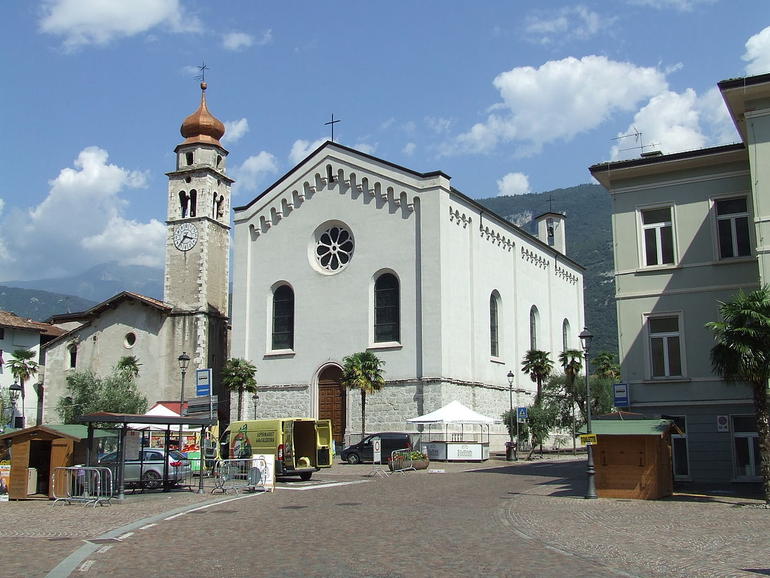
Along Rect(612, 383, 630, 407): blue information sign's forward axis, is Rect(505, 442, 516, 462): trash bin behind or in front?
behind

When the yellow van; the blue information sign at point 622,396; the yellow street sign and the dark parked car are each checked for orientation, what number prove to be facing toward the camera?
2

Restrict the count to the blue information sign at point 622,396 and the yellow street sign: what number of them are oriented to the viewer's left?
0

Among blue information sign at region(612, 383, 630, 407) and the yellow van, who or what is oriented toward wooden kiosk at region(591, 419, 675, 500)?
the blue information sign

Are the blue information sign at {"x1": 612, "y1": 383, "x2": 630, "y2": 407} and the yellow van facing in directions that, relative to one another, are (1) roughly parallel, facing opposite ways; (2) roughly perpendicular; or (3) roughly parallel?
roughly perpendicular

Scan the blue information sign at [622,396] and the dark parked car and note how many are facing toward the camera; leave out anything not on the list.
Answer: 1

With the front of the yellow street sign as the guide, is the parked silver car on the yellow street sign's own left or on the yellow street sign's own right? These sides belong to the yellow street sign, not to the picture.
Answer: on the yellow street sign's own right

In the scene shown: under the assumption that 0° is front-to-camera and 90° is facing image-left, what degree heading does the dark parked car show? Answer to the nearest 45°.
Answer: approximately 90°

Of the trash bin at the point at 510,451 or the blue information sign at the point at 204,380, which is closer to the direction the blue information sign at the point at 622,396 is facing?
the blue information sign

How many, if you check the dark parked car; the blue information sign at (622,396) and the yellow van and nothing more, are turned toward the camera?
1

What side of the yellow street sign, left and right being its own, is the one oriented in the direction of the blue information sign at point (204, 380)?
right

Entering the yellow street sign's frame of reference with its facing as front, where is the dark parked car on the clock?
The dark parked car is roughly at 5 o'clock from the yellow street sign.

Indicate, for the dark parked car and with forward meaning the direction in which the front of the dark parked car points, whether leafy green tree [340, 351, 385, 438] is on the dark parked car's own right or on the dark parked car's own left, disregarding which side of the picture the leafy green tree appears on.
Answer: on the dark parked car's own right

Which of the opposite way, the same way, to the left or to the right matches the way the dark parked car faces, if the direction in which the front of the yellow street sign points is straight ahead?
to the right
